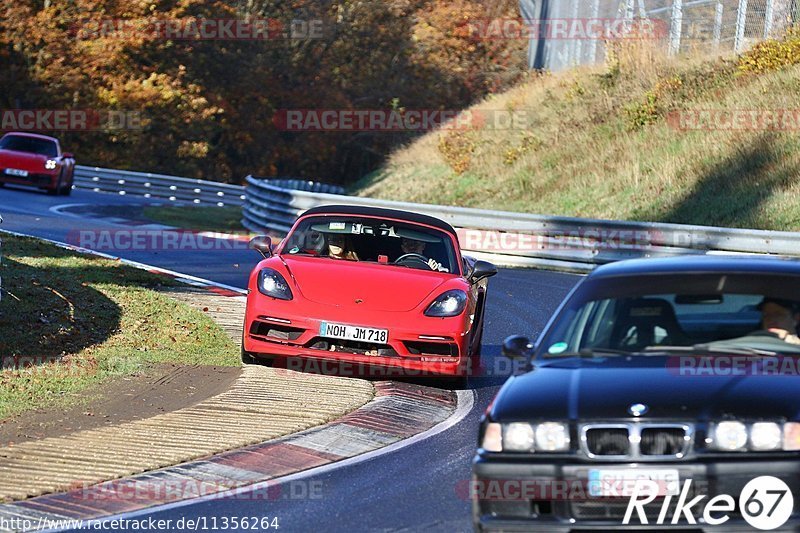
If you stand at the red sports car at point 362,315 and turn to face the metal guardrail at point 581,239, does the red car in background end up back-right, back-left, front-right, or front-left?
front-left

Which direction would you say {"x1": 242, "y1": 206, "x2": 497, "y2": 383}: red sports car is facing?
toward the camera

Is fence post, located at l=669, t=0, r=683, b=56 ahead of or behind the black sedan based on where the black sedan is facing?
behind

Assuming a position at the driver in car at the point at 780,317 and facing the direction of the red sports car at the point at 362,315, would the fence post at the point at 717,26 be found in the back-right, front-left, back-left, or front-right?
front-right

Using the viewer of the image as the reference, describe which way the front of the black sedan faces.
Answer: facing the viewer

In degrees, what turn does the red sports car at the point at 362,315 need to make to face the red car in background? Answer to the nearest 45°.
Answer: approximately 180°

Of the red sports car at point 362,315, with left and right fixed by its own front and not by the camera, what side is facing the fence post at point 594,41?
back

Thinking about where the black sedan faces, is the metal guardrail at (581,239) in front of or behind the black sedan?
behind

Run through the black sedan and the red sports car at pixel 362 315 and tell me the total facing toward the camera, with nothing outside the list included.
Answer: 2

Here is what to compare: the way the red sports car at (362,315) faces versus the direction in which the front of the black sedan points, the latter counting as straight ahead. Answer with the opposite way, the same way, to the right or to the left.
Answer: the same way

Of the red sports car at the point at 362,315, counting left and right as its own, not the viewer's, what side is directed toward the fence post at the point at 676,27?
back

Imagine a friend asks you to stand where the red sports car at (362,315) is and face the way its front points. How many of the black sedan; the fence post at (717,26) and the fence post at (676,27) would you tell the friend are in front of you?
1

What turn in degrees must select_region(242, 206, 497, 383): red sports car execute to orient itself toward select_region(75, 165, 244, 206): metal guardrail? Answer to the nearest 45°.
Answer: approximately 180°

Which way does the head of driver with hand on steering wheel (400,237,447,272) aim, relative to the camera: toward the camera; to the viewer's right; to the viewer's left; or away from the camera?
toward the camera

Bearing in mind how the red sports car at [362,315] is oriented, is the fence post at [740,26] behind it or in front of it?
behind

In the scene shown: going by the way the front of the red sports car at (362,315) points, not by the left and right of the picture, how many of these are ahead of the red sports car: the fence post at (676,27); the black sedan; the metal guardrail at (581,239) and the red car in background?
1
